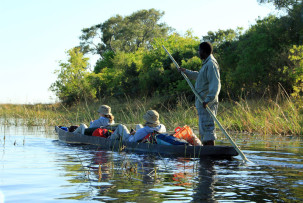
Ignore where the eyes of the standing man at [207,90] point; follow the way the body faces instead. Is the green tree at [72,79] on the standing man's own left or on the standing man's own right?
on the standing man's own right

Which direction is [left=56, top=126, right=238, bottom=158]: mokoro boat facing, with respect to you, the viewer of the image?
facing to the left of the viewer

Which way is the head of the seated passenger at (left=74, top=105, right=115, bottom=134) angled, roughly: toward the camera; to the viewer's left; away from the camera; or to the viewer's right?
to the viewer's left

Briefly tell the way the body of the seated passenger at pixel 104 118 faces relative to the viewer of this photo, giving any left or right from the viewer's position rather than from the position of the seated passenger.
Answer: facing to the left of the viewer

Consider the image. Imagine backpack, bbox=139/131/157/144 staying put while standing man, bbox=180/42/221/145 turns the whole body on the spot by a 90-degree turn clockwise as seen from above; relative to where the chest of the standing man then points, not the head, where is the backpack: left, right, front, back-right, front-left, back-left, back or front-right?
front-left

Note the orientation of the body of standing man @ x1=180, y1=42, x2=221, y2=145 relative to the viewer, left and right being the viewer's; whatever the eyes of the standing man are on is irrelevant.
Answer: facing to the left of the viewer

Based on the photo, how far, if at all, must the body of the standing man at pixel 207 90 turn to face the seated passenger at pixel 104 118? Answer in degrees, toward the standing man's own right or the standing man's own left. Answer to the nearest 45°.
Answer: approximately 45° to the standing man's own right

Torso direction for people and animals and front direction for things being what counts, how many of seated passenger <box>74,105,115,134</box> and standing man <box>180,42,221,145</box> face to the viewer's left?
2
